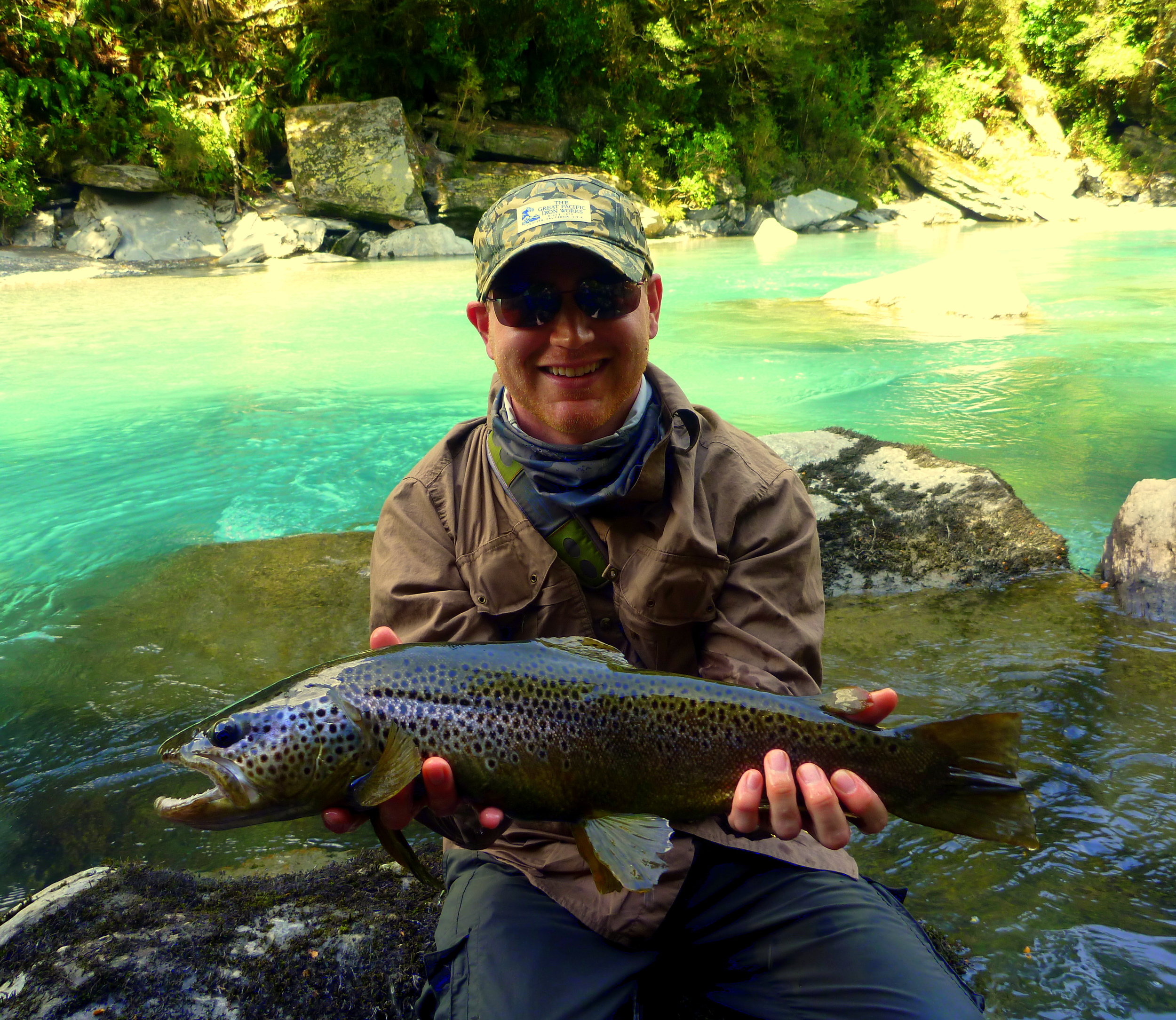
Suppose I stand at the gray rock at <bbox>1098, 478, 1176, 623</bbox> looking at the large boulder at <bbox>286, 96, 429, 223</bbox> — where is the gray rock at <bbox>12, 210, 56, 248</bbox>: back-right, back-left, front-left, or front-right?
front-left

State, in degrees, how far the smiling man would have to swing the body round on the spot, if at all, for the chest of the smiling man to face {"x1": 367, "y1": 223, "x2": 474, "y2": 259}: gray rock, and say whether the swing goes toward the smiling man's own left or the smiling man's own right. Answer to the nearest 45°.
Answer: approximately 180°

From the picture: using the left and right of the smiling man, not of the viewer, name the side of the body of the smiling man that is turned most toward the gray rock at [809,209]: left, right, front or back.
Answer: back

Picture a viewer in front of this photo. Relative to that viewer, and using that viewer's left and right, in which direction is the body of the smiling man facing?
facing the viewer

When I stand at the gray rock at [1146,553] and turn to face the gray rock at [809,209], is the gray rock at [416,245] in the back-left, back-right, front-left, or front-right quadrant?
front-left

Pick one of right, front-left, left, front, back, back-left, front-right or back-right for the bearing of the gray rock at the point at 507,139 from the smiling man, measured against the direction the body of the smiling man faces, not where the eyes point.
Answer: back

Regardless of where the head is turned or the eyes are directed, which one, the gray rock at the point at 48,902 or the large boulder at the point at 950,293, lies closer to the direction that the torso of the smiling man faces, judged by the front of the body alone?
the gray rock

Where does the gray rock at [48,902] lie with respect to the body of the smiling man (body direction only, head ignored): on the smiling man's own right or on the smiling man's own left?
on the smiling man's own right

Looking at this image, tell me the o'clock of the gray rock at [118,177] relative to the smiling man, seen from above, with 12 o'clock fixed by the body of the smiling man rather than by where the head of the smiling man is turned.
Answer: The gray rock is roughly at 5 o'clock from the smiling man.

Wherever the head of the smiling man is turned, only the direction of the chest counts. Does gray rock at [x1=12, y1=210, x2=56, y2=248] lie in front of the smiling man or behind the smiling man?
behind

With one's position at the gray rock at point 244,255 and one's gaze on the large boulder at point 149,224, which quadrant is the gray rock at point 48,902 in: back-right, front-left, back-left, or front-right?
back-left
